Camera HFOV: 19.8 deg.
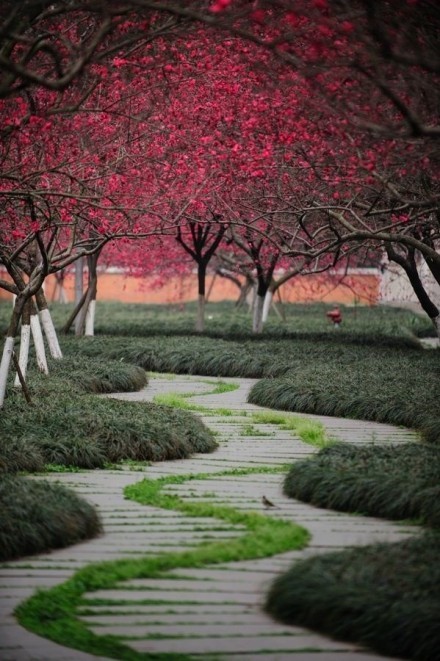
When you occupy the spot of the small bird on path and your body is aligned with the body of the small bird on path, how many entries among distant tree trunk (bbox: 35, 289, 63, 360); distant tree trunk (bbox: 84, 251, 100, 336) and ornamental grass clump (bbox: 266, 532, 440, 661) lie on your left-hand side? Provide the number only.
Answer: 1

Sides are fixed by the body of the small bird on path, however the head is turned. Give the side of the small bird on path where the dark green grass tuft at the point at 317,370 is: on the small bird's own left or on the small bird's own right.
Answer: on the small bird's own right

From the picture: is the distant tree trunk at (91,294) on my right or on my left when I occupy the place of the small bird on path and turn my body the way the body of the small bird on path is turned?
on my right

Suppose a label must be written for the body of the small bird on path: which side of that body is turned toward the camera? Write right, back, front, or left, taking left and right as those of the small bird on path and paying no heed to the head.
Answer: left

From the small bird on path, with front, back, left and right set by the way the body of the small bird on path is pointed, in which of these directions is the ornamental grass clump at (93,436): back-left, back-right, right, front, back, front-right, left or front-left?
front-right

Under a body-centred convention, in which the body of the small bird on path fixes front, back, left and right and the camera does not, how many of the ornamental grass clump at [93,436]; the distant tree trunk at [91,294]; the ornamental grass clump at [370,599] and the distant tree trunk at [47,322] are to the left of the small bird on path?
1

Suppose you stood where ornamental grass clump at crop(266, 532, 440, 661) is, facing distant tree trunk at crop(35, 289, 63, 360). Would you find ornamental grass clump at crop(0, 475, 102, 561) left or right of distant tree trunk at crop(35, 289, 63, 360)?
left

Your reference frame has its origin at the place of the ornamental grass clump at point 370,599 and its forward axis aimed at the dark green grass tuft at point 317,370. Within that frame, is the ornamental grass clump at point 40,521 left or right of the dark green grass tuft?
left

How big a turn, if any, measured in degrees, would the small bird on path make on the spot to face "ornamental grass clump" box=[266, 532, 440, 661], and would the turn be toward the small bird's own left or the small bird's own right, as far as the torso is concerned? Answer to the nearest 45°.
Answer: approximately 90° to the small bird's own left

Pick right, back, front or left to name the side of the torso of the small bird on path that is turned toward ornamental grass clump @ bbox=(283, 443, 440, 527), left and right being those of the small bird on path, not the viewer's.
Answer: back

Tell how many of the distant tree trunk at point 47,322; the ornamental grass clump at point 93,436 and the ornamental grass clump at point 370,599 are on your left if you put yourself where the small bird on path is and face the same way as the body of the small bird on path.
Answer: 1

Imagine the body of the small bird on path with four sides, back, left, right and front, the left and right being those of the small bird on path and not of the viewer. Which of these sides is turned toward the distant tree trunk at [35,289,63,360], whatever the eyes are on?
right
